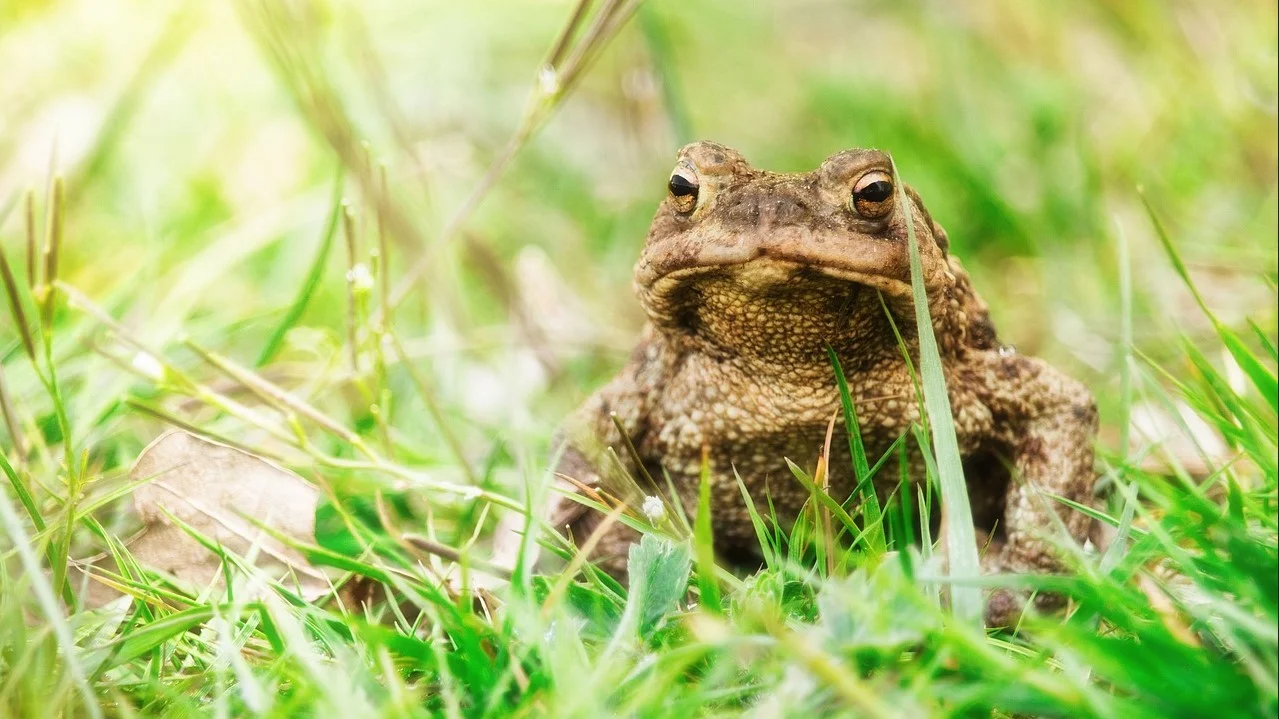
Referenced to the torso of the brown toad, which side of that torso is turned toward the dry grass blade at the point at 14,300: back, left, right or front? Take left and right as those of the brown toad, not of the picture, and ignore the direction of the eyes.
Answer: right

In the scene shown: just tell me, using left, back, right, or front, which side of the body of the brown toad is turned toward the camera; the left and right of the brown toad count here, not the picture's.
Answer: front

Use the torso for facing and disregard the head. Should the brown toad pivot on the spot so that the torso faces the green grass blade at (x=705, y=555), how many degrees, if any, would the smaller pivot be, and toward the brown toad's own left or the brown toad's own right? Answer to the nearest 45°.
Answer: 0° — it already faces it

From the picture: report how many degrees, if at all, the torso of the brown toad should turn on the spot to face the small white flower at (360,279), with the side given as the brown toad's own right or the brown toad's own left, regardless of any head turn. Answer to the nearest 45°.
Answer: approximately 90° to the brown toad's own right

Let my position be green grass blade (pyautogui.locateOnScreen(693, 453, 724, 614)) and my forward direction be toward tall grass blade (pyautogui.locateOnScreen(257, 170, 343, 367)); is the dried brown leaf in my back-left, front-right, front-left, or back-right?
front-left

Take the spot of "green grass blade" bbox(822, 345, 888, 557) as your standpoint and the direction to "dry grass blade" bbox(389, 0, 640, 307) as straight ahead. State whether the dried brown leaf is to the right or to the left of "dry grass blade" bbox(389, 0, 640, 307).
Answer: left

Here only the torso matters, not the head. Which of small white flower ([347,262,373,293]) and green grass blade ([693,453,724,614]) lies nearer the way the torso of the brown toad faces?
the green grass blade

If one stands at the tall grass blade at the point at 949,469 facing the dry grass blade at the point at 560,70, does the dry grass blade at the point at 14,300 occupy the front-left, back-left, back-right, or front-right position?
front-left

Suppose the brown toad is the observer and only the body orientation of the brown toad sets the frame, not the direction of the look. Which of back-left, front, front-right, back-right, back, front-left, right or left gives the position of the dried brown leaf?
right

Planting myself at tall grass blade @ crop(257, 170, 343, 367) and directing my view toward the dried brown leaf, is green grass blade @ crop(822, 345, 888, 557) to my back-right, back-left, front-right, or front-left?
front-left

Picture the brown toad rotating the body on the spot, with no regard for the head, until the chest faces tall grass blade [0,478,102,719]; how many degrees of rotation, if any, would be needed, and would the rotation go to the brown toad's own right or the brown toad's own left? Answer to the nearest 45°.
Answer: approximately 45° to the brown toad's own right

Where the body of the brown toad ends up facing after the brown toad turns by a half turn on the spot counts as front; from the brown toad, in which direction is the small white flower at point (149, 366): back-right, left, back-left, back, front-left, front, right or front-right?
left
